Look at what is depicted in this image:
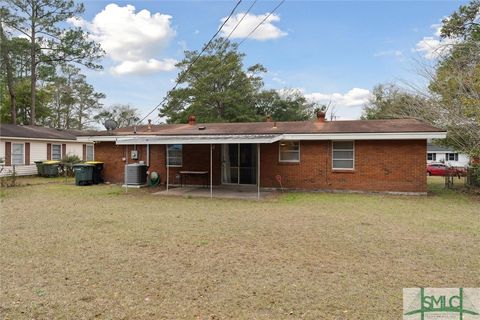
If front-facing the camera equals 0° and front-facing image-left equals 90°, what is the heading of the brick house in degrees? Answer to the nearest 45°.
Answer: approximately 180°

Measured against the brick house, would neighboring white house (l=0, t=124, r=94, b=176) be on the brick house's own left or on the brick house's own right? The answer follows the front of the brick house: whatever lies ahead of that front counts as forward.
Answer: on the brick house's own left

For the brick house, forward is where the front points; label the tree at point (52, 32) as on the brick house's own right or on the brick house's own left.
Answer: on the brick house's own left

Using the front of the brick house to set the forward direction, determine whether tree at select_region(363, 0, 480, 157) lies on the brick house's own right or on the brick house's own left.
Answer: on the brick house's own right

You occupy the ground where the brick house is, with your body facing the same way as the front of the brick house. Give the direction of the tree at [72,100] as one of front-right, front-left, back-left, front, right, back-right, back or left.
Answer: front-left

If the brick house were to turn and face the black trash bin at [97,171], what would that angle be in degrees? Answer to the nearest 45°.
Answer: approximately 90° to its left

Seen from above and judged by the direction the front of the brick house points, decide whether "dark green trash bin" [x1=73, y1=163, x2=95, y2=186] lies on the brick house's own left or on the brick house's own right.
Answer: on the brick house's own left

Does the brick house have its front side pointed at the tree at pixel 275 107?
yes
